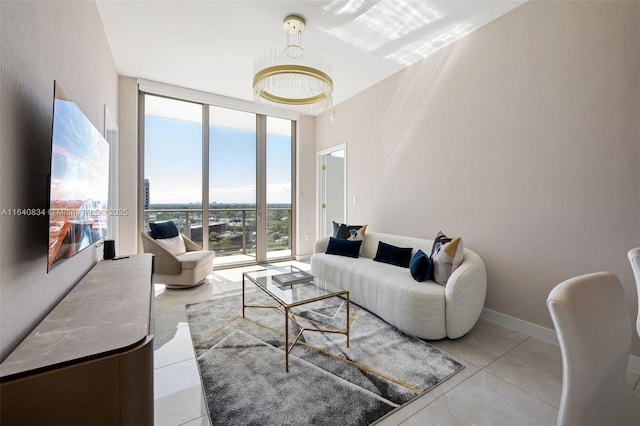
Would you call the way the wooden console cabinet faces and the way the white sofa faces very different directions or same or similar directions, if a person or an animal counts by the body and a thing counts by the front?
very different directions

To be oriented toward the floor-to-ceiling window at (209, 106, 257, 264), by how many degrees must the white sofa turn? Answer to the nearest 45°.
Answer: approximately 90° to its right

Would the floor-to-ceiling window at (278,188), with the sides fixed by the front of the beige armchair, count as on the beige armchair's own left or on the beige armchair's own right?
on the beige armchair's own left

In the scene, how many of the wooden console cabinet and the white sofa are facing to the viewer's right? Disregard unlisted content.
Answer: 1

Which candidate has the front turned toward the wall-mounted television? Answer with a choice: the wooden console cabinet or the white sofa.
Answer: the white sofa

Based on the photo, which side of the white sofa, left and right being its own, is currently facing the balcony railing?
right

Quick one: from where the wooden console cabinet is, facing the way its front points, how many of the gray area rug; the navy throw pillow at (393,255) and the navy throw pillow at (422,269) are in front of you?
3

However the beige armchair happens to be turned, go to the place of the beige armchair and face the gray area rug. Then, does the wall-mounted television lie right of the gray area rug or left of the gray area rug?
right

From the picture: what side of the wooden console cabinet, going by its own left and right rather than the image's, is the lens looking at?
right

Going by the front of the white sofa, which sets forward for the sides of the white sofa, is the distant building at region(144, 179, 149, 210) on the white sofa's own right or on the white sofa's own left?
on the white sofa's own right
